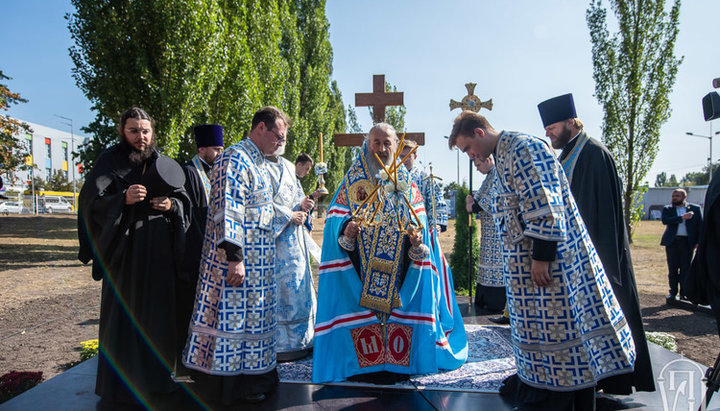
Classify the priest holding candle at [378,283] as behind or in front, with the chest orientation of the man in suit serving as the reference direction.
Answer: in front

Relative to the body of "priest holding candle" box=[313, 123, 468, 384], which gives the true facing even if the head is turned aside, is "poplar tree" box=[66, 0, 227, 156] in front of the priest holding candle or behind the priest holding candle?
behind

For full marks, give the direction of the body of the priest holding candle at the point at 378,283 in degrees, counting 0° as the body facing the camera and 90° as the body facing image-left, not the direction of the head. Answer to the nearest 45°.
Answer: approximately 0°

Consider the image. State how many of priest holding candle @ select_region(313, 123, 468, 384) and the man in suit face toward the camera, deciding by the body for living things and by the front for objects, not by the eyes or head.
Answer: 2

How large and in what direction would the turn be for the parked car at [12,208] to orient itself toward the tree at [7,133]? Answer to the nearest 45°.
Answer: approximately 90° to its right

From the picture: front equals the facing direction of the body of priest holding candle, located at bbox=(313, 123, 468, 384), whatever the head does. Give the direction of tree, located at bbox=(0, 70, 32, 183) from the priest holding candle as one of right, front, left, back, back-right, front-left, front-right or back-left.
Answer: back-right

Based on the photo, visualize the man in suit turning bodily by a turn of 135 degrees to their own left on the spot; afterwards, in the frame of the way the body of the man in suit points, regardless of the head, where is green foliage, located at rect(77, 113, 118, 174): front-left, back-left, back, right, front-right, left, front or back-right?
back-left

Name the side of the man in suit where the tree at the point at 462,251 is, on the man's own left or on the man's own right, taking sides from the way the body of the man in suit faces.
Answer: on the man's own right
